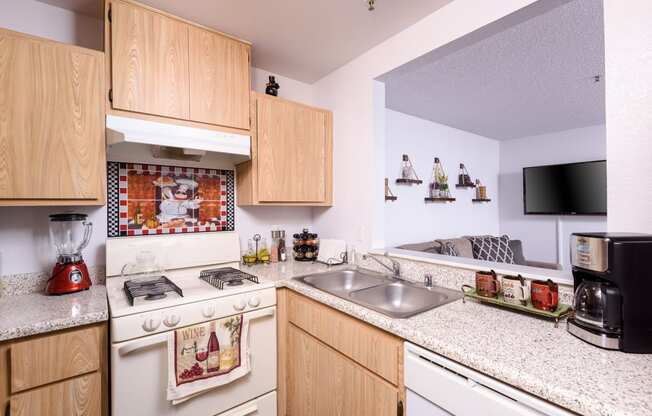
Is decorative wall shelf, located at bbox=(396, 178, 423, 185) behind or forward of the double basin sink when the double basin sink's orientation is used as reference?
behind

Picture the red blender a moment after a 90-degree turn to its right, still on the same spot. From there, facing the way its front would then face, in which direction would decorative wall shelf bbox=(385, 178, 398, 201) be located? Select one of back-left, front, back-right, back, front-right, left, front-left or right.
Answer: back

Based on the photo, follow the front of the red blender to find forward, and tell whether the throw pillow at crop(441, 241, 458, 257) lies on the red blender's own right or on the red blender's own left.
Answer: on the red blender's own left

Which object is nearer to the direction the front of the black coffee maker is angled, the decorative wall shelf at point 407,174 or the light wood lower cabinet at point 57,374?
the light wood lower cabinet

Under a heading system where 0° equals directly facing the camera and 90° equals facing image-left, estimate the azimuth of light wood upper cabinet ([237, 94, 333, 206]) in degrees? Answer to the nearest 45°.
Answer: approximately 315°

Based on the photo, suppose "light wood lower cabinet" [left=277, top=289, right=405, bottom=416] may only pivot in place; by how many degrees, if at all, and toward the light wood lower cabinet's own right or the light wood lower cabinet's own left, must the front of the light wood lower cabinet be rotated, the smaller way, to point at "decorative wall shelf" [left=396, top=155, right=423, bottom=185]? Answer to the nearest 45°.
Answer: approximately 180°

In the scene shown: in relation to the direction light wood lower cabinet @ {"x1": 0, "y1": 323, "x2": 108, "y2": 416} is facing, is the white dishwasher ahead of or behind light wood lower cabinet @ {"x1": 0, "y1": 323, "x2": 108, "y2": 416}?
ahead
